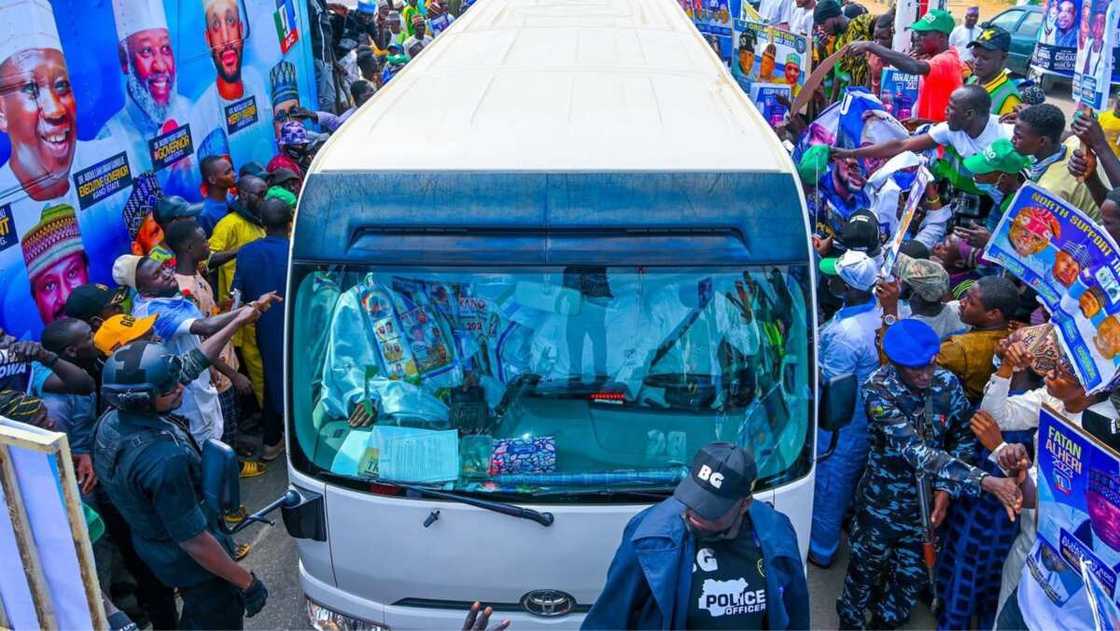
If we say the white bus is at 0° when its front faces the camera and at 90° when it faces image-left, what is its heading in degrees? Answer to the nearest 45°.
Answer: approximately 0°

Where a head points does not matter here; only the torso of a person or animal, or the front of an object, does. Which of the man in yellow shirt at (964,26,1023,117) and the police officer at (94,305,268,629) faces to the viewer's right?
the police officer

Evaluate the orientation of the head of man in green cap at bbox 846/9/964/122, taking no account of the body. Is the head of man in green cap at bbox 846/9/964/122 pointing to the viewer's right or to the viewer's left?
to the viewer's left

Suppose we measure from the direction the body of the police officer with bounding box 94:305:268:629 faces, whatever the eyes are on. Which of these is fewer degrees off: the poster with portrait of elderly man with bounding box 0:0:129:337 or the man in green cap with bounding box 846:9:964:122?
the man in green cap

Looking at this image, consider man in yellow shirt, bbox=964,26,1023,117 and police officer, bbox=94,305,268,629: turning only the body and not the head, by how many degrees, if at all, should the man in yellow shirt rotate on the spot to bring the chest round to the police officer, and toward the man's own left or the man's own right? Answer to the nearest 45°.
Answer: approximately 45° to the man's own left

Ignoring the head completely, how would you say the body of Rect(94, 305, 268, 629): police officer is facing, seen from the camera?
to the viewer's right

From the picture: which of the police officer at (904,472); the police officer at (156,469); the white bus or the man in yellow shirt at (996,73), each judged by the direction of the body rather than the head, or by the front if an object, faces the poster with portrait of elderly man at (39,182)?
the man in yellow shirt

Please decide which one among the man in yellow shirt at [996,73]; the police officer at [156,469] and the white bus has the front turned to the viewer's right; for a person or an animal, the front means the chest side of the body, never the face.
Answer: the police officer
